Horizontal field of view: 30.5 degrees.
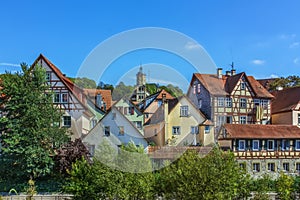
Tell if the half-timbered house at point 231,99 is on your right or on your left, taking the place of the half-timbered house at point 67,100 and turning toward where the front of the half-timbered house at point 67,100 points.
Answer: on your left

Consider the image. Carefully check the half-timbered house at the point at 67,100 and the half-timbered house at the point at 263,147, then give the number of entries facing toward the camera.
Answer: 2

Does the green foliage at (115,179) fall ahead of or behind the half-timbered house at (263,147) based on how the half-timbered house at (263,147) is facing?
ahead

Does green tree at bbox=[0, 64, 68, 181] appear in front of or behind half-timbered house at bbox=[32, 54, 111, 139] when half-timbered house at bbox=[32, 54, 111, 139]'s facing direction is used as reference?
in front

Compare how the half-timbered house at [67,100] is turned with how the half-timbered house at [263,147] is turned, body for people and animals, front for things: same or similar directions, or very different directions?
same or similar directions

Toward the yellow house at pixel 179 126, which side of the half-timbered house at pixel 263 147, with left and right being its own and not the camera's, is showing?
right

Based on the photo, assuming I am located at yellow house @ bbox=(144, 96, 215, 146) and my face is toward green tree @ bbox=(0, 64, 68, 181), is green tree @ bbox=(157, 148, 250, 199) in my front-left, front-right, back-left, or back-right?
front-left

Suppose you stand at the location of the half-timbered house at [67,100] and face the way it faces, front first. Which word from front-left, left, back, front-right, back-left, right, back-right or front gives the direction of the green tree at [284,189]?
front-left

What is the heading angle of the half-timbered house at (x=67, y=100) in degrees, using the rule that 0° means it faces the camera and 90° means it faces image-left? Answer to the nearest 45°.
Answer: approximately 0°

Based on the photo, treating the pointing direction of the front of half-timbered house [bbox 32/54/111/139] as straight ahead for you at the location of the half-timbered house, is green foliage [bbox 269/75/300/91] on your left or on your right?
on your left

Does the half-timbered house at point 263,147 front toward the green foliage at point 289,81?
no

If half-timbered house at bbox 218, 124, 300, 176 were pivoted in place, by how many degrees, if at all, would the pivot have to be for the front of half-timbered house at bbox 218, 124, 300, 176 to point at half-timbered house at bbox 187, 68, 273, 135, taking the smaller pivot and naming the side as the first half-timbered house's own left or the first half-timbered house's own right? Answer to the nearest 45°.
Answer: approximately 135° to the first half-timbered house's own right

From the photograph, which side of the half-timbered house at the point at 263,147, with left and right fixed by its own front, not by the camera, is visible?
front

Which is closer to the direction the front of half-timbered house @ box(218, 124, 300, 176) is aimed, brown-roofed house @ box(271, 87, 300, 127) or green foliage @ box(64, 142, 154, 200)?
the green foliage

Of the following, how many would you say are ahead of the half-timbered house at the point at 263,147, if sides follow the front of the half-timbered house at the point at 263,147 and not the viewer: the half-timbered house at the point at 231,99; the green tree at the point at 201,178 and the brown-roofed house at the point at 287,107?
1

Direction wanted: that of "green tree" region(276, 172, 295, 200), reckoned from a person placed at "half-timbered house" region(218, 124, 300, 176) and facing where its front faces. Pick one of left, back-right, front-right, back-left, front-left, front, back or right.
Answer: front

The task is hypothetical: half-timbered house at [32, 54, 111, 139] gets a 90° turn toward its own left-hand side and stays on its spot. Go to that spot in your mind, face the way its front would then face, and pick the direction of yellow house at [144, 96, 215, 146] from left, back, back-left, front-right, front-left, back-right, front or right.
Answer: front
